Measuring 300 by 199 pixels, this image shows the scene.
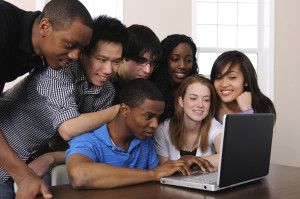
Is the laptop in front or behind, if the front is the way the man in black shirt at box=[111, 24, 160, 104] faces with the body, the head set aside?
in front

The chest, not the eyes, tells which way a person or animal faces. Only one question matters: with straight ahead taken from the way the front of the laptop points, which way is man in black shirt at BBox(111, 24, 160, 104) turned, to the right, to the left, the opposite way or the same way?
the opposite way

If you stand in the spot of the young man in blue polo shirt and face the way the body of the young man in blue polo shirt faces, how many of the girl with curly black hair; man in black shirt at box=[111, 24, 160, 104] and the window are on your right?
0

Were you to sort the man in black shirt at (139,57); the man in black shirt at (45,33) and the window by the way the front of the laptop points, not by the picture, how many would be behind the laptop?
0

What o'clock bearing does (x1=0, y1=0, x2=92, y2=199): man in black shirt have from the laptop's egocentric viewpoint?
The man in black shirt is roughly at 11 o'clock from the laptop.

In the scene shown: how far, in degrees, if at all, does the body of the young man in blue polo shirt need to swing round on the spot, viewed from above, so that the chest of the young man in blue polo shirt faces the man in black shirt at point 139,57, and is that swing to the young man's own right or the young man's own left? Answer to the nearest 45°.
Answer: approximately 135° to the young man's own left

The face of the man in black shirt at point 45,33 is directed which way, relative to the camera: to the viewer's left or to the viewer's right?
to the viewer's right

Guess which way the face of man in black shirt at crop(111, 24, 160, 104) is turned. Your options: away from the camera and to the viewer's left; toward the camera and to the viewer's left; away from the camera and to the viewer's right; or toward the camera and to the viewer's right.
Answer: toward the camera and to the viewer's right

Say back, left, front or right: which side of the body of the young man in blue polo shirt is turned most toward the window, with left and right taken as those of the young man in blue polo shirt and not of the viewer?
left

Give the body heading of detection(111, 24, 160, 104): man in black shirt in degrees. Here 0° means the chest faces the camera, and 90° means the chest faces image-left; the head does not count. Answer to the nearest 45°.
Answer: approximately 315°

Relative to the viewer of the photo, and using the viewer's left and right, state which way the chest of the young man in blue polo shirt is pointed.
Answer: facing the viewer and to the right of the viewer

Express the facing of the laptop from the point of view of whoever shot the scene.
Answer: facing away from the viewer and to the left of the viewer

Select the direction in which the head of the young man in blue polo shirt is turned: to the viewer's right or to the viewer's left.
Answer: to the viewer's right

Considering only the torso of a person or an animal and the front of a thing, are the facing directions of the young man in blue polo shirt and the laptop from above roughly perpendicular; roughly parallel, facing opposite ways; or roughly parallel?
roughly parallel, facing opposite ways

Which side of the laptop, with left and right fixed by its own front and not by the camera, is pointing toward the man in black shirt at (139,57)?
front

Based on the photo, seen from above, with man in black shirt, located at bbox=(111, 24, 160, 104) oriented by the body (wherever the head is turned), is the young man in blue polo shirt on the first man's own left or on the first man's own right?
on the first man's own right
